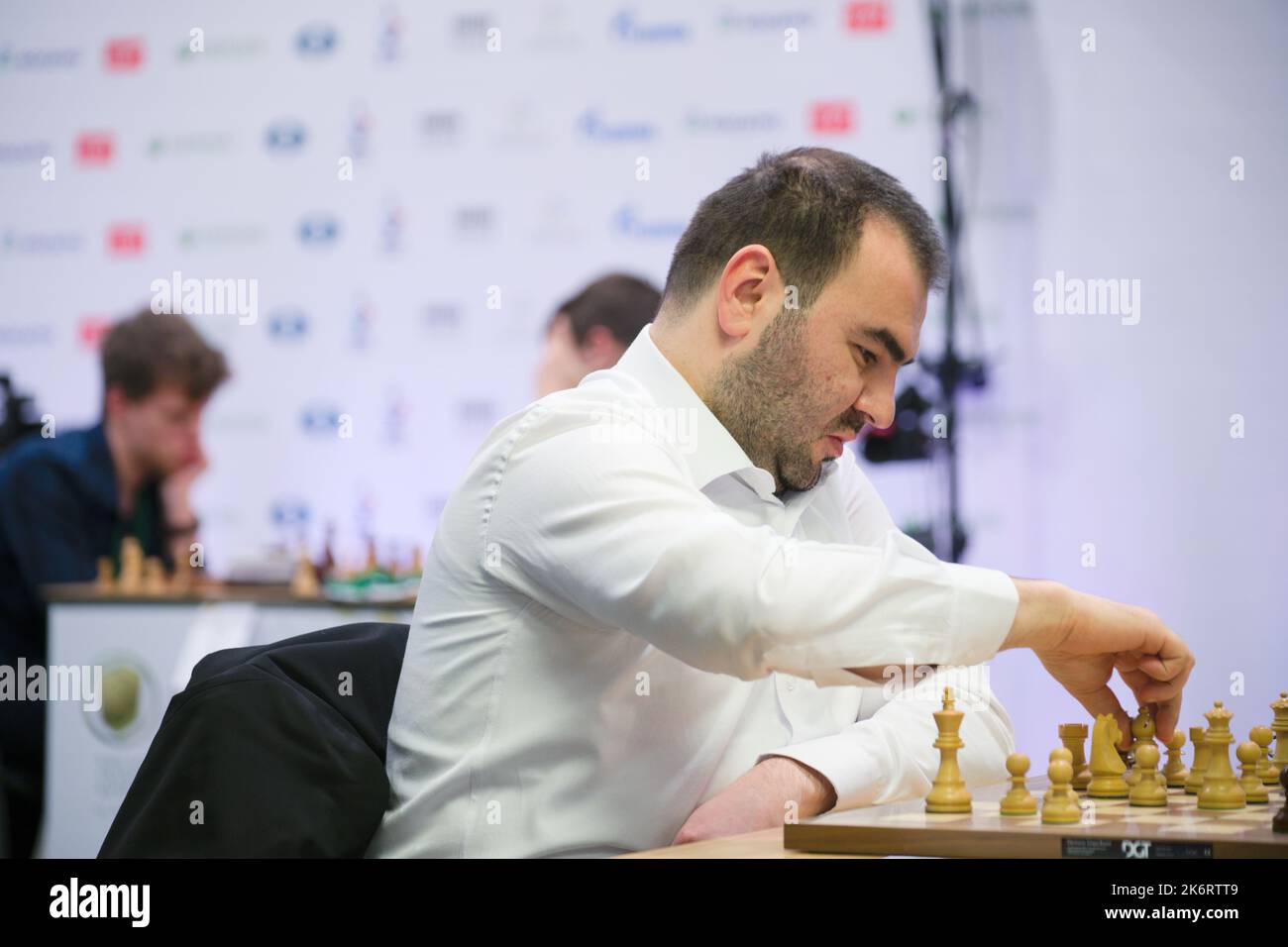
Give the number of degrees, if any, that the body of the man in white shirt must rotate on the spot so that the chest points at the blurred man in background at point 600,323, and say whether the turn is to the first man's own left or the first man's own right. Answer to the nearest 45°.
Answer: approximately 90° to the first man's own left

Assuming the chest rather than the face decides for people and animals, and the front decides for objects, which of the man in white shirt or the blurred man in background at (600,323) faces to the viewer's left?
the blurred man in background

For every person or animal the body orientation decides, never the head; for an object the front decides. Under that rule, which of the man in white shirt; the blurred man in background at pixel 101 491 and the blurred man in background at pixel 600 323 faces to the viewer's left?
the blurred man in background at pixel 600 323

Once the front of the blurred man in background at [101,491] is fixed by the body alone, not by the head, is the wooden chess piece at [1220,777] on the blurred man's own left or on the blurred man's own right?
on the blurred man's own right

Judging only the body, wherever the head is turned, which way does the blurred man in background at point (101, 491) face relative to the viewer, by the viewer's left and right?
facing to the right of the viewer

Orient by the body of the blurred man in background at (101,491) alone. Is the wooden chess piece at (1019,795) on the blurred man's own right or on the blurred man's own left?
on the blurred man's own right

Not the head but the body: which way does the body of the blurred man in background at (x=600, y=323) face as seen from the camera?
to the viewer's left

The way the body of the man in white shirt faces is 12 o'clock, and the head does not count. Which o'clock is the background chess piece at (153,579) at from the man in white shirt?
The background chess piece is roughly at 8 o'clock from the man in white shirt.

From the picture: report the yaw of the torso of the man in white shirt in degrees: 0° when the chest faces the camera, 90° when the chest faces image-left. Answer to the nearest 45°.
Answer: approximately 270°
